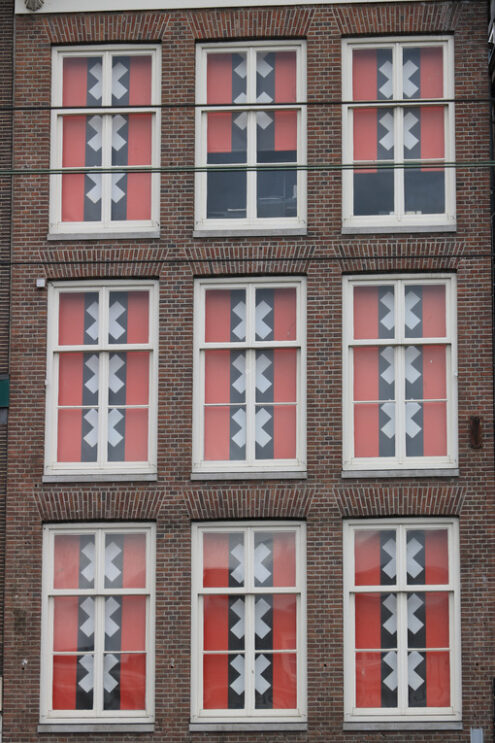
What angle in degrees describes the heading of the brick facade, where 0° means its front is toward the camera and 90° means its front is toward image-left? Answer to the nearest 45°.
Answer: approximately 0°
